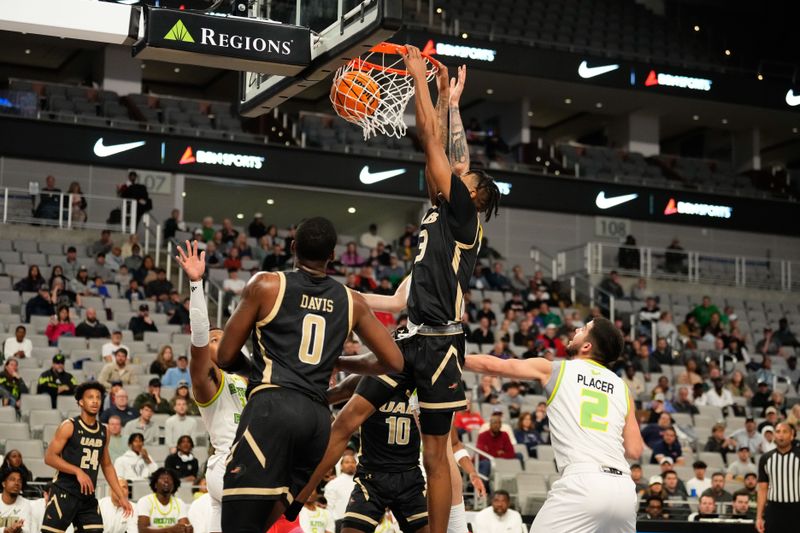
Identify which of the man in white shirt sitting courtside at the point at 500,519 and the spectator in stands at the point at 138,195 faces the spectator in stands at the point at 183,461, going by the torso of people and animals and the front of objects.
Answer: the spectator in stands at the point at 138,195

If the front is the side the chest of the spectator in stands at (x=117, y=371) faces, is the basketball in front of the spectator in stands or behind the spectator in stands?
in front

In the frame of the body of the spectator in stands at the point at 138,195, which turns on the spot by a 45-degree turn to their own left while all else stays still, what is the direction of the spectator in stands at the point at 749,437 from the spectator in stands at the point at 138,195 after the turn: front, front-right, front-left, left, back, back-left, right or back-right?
front

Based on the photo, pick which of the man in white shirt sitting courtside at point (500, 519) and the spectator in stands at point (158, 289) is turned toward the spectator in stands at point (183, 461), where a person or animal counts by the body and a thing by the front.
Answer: the spectator in stands at point (158, 289)

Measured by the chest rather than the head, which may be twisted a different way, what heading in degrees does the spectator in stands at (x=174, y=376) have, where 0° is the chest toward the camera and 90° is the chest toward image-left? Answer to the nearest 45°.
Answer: approximately 315°

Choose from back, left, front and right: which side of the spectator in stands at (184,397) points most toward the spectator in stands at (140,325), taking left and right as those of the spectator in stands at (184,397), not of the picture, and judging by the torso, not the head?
back

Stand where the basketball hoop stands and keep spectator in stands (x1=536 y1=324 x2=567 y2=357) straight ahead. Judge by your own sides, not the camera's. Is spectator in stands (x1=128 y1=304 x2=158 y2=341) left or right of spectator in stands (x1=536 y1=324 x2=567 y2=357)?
left

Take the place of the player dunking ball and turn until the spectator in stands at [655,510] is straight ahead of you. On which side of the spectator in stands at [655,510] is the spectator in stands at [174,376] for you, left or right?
left

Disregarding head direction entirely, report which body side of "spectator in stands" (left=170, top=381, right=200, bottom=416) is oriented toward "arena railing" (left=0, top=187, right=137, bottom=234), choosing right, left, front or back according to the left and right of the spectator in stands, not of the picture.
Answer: back

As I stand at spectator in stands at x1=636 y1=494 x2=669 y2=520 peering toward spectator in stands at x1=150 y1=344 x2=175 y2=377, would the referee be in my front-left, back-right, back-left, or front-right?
back-left
